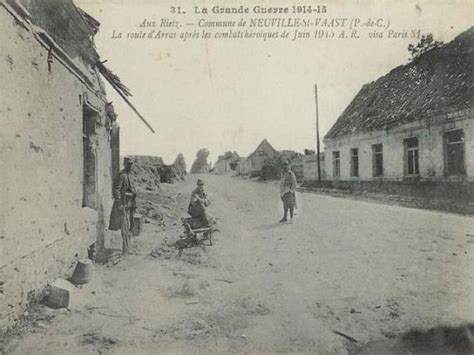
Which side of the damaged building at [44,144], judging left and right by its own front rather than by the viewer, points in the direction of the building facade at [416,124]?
front

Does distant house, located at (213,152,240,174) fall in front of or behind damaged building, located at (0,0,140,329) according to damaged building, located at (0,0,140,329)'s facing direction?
in front

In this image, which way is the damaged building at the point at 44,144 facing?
to the viewer's right
